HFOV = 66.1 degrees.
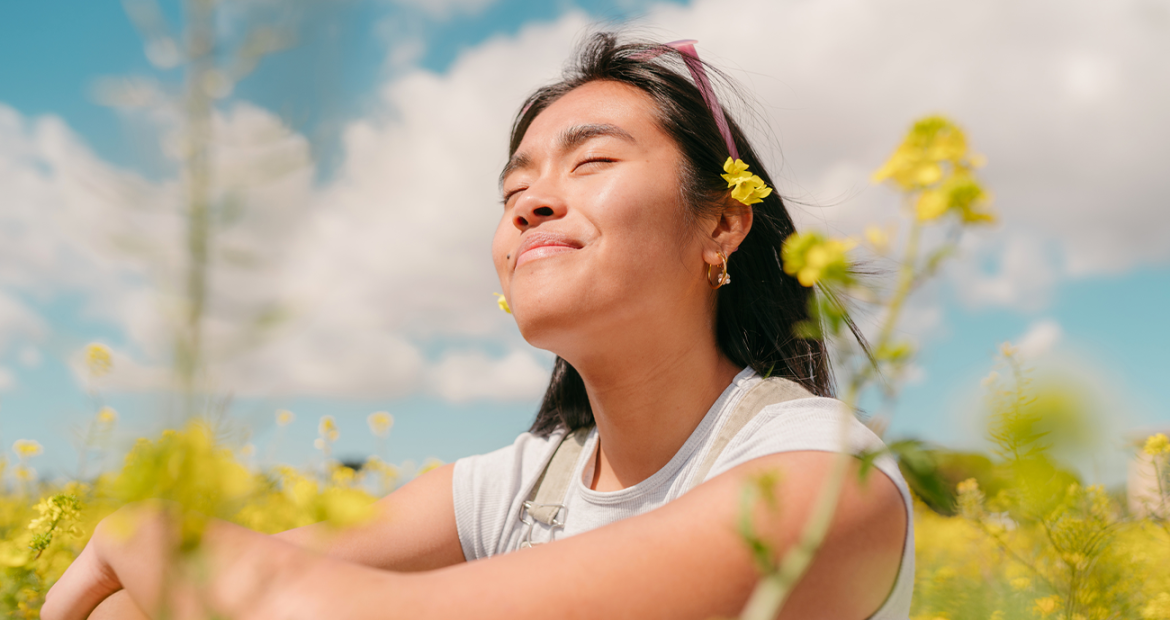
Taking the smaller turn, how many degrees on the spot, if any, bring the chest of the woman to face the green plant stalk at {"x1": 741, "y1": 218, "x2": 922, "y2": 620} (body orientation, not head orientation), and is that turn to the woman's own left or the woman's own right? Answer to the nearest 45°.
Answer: approximately 45° to the woman's own left

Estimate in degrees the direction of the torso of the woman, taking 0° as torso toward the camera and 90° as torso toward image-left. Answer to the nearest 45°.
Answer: approximately 45°

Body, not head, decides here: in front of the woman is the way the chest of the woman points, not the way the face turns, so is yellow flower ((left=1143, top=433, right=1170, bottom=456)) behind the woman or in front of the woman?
behind
